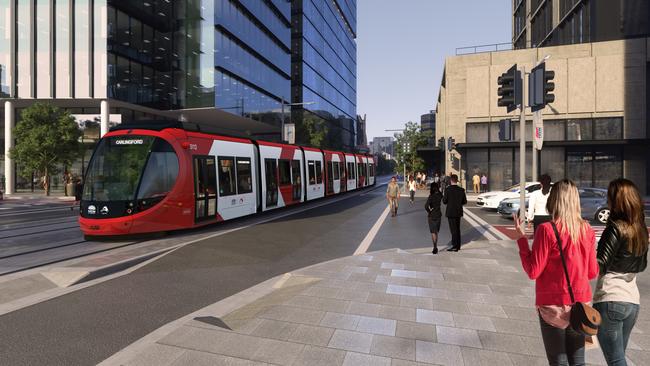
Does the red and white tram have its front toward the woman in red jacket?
no

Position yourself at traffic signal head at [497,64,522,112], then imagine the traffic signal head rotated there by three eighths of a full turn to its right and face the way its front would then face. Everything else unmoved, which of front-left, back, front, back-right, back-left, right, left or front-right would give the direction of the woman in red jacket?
back-right

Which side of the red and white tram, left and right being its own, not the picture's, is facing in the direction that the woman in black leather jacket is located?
left

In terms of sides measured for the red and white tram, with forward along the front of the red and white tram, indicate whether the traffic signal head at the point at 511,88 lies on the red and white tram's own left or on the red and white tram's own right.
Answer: on the red and white tram's own left

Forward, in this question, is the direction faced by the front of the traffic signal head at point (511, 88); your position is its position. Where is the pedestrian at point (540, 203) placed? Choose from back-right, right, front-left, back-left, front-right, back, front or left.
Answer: left

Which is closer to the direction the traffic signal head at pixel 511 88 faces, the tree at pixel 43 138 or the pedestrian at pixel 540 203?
the tree

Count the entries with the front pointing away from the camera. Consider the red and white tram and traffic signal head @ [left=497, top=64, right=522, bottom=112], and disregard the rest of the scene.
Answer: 0

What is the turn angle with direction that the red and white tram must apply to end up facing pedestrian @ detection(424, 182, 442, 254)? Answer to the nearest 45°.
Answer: approximately 90° to its left

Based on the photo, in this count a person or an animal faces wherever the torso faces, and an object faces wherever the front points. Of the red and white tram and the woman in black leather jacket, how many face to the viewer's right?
0

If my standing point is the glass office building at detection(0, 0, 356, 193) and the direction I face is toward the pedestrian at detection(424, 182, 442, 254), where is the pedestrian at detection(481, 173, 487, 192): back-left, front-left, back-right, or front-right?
front-left

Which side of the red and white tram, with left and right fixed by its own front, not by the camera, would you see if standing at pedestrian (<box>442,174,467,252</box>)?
left

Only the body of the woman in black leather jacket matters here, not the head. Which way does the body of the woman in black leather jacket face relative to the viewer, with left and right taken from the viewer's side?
facing away from the viewer and to the left of the viewer

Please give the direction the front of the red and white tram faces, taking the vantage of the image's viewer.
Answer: facing the viewer and to the left of the viewer
